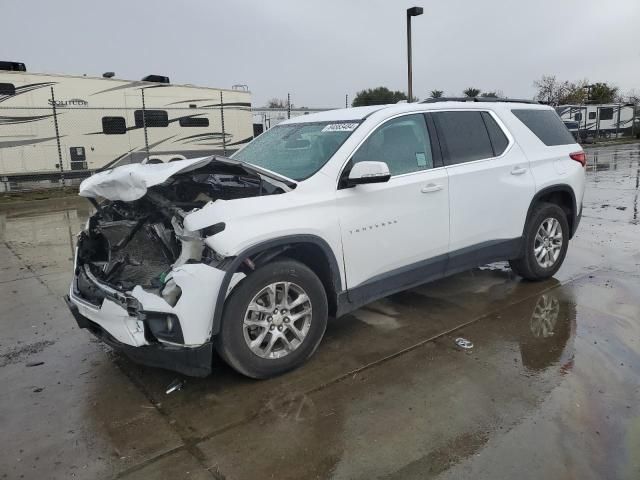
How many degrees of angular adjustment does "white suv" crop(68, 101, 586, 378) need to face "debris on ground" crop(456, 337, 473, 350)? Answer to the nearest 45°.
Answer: approximately 135° to its left

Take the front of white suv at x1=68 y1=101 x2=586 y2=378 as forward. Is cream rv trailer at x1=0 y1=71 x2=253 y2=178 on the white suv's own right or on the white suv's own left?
on the white suv's own right

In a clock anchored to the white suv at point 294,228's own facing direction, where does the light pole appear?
The light pole is roughly at 5 o'clock from the white suv.
